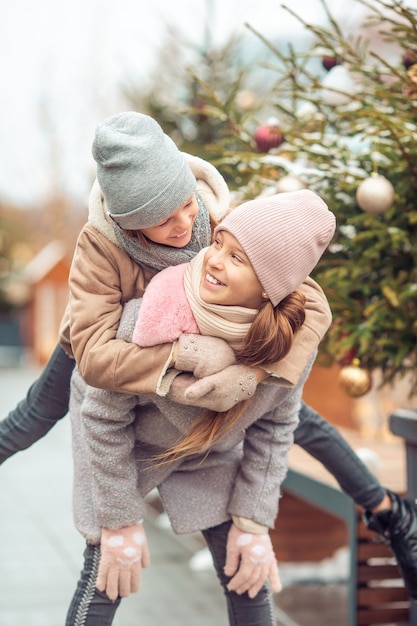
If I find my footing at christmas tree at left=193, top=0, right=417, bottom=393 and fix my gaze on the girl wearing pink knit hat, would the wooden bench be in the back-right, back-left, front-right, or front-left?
front-left

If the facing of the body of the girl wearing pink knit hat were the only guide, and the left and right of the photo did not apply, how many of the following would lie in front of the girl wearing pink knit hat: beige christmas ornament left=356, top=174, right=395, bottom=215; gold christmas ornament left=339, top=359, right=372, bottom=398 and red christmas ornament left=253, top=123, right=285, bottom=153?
0

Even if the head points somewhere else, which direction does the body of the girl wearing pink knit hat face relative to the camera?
toward the camera

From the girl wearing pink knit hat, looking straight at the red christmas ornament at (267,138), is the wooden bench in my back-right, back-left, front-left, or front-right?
front-right

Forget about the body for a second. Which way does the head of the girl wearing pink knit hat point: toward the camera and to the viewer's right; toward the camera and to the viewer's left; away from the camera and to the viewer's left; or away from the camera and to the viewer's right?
toward the camera and to the viewer's left

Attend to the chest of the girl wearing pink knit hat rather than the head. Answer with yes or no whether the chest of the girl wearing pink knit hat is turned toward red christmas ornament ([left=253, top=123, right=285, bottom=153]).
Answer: no
